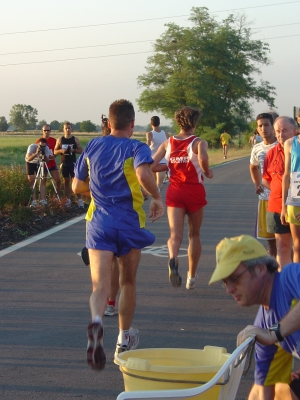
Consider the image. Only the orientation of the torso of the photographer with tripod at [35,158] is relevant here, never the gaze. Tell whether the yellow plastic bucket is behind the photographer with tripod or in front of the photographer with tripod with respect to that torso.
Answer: in front

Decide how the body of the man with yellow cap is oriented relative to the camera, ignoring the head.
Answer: to the viewer's left

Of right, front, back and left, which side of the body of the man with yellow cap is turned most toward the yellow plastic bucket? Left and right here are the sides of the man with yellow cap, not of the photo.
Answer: front

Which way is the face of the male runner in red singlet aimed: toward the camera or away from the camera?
away from the camera

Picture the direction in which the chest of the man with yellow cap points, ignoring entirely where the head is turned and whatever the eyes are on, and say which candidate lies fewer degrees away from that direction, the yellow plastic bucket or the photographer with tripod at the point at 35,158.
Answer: the yellow plastic bucket

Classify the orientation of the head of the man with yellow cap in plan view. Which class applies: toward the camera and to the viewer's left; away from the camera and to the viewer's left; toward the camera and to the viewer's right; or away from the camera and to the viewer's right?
toward the camera and to the viewer's left

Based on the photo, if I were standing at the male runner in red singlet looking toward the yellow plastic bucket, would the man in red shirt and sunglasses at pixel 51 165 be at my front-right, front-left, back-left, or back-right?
back-right

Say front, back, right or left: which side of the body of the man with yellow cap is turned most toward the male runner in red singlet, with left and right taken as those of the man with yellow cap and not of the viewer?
right

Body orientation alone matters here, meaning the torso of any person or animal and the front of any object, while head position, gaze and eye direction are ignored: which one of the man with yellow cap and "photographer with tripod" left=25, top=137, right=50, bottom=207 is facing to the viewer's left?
the man with yellow cap

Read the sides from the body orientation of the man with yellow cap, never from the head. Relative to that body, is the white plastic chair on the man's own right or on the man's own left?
on the man's own left

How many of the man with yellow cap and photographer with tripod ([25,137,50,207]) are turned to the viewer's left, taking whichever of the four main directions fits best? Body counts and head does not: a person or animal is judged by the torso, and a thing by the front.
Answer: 1
